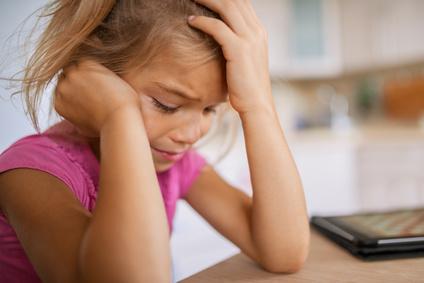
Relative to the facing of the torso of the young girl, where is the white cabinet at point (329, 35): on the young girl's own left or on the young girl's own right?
on the young girl's own left

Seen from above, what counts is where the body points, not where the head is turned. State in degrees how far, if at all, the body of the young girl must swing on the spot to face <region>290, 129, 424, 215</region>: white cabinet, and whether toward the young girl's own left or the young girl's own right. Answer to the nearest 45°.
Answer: approximately 90° to the young girl's own left

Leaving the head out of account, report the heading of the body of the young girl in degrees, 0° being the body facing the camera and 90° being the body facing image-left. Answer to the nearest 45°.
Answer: approximately 315°
